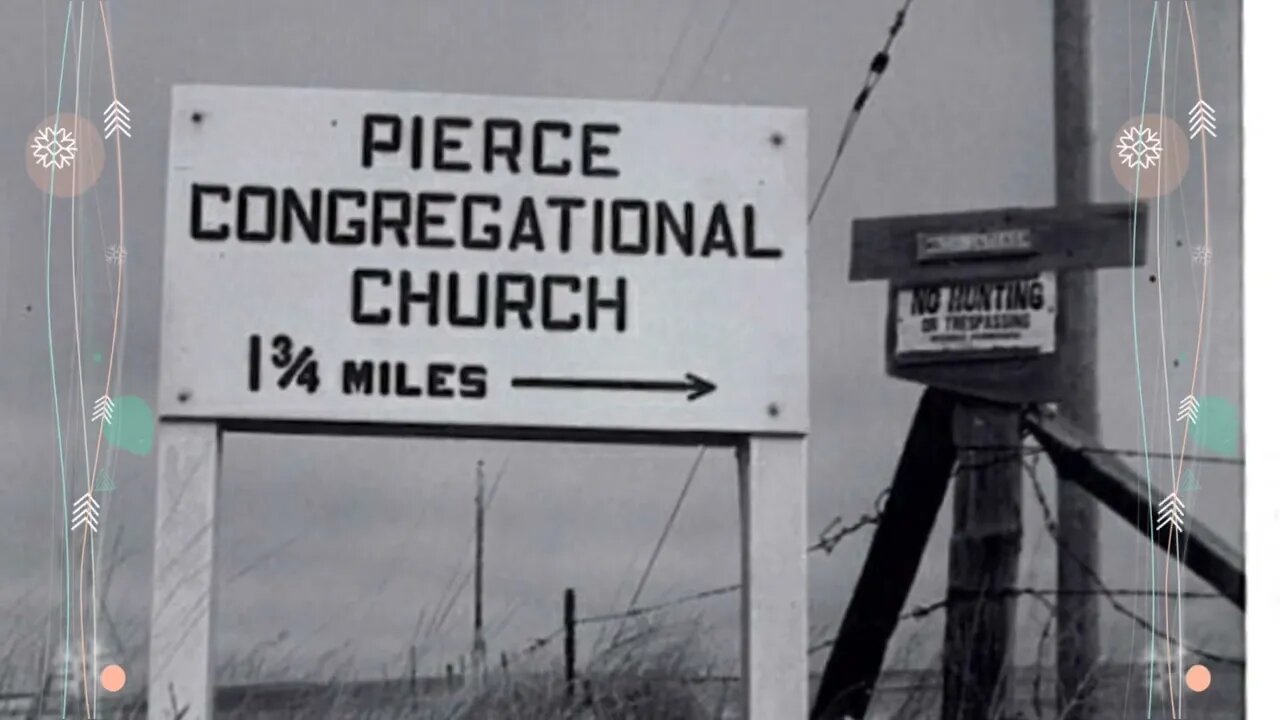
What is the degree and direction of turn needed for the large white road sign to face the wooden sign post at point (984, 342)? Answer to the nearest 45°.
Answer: approximately 135° to its left

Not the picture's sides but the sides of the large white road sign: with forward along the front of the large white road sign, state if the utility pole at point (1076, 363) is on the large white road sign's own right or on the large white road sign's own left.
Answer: on the large white road sign's own left

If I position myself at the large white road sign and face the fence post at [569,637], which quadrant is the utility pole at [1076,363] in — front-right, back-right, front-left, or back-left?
front-right

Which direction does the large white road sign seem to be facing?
toward the camera
